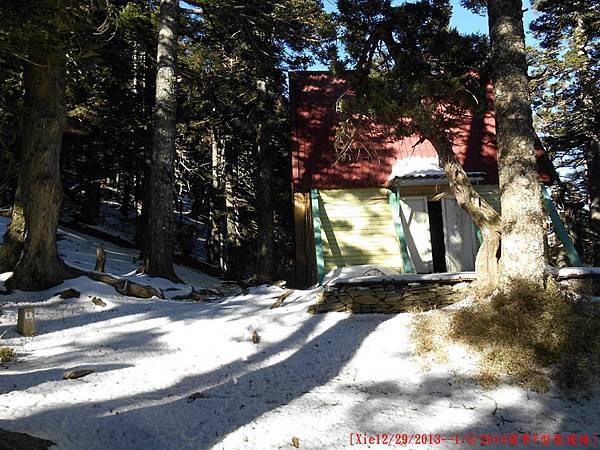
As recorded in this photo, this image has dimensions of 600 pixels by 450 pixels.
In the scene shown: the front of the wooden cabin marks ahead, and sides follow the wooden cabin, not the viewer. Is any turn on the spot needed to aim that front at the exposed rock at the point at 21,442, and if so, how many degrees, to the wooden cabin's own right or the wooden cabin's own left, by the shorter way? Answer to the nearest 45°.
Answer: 0° — it already faces it

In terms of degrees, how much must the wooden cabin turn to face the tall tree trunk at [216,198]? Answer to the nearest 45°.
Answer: approximately 135° to its right

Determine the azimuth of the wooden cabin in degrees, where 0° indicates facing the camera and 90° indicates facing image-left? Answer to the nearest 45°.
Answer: approximately 0°

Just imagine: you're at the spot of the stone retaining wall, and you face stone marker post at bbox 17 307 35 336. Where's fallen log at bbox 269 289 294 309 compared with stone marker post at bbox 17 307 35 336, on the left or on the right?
right

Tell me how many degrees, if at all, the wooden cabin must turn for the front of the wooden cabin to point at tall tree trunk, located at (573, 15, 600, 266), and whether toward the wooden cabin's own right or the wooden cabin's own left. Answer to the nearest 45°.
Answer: approximately 135° to the wooden cabin's own left
